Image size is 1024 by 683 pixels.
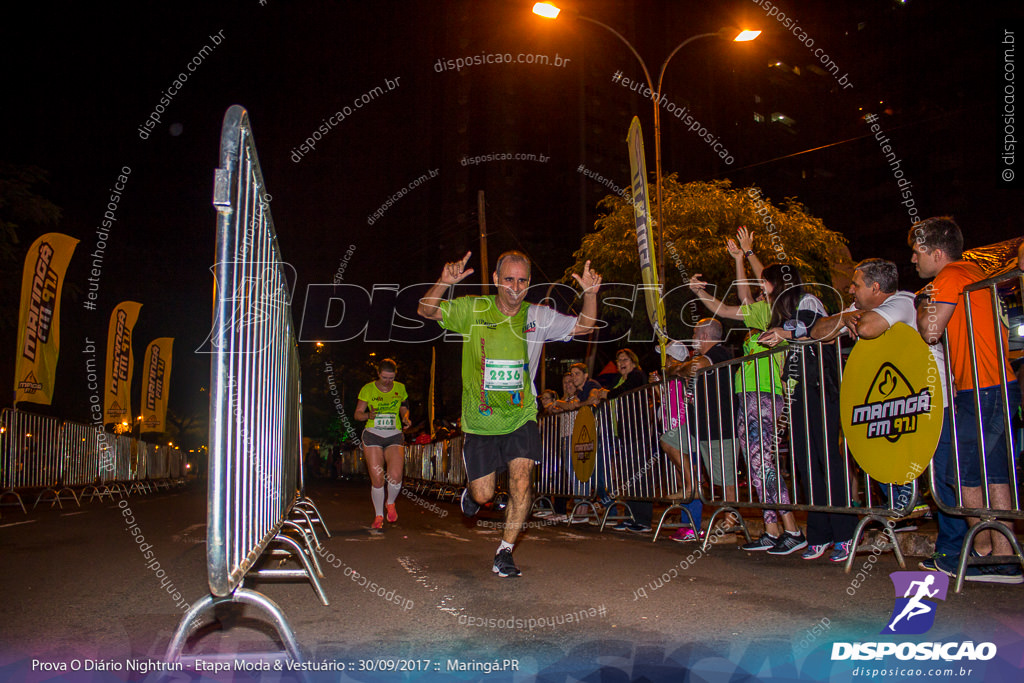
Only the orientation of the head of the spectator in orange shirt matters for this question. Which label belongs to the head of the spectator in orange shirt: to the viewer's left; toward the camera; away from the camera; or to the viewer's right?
to the viewer's left

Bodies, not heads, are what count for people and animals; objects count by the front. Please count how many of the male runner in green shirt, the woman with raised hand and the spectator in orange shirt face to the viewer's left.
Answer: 2

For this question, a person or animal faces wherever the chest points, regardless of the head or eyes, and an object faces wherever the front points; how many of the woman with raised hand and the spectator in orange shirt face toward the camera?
0

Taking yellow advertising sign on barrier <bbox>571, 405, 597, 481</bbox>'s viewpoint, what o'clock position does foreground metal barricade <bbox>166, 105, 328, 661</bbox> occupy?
The foreground metal barricade is roughly at 11 o'clock from the yellow advertising sign on barrier.

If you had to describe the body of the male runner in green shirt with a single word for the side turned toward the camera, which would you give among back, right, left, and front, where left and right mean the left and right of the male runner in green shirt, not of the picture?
front

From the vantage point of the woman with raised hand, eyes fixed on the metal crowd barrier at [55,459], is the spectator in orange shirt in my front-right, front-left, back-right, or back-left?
back-left

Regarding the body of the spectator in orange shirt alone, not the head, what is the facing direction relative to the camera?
to the viewer's left

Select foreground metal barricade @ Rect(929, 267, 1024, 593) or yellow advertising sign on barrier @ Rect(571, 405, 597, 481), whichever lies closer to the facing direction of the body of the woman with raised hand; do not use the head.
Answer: the yellow advertising sign on barrier

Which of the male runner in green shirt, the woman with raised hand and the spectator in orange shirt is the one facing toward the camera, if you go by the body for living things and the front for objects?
the male runner in green shirt

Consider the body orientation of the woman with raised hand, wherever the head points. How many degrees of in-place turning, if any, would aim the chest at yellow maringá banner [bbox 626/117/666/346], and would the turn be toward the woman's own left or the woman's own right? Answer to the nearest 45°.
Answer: approximately 45° to the woman's own right

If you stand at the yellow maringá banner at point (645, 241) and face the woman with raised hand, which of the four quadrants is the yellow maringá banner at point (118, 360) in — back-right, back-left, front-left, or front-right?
back-right

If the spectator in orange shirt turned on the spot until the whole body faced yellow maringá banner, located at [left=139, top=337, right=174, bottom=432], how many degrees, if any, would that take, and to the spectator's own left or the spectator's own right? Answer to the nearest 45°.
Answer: approximately 45° to the spectator's own right

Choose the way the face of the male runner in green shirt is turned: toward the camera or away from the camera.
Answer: toward the camera

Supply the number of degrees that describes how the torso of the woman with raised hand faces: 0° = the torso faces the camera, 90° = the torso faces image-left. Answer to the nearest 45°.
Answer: approximately 90°
